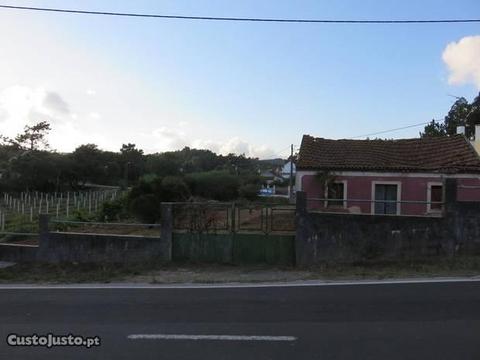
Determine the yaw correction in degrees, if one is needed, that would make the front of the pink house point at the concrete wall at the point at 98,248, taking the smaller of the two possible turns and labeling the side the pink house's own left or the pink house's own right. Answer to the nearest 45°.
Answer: approximately 45° to the pink house's own right

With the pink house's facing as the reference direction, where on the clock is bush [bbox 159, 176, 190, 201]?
The bush is roughly at 3 o'clock from the pink house.

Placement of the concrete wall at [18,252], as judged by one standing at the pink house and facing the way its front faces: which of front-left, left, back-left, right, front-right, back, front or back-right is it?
front-right

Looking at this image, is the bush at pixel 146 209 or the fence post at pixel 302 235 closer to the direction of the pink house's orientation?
the fence post

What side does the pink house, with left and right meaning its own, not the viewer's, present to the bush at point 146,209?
right

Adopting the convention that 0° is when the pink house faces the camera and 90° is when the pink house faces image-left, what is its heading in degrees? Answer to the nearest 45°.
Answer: approximately 0°

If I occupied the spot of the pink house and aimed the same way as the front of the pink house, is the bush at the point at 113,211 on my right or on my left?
on my right

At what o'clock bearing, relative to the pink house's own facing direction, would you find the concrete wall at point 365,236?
The concrete wall is roughly at 12 o'clock from the pink house.

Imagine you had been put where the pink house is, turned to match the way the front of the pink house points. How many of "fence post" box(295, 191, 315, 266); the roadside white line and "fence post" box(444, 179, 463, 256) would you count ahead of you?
3
